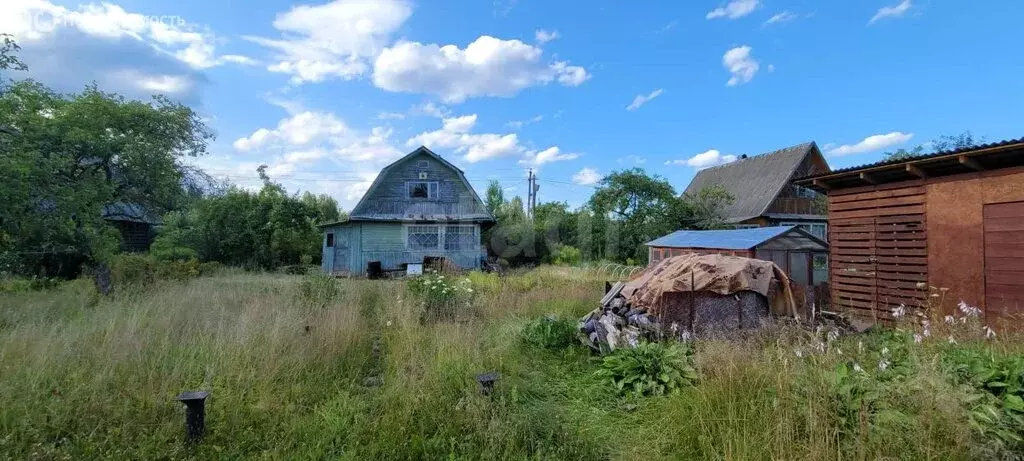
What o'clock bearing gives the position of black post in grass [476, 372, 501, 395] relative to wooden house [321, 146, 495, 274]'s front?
The black post in grass is roughly at 12 o'clock from the wooden house.

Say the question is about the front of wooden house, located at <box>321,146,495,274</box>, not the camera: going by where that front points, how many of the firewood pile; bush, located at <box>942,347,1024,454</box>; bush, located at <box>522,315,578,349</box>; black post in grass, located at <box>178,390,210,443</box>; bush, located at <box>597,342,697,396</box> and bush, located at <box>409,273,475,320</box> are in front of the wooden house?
6

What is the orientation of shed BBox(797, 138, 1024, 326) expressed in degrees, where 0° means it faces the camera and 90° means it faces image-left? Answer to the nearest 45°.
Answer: approximately 45°

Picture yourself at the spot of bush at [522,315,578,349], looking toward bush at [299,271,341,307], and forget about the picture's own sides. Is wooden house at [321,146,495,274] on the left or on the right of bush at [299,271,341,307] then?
right

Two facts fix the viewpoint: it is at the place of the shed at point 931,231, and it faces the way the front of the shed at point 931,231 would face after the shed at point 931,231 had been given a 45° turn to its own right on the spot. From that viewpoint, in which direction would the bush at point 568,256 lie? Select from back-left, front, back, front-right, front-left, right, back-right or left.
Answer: front-right

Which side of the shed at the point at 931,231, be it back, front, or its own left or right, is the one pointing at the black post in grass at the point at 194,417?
front

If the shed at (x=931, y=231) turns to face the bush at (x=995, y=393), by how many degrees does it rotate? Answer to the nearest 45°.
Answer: approximately 45° to its left

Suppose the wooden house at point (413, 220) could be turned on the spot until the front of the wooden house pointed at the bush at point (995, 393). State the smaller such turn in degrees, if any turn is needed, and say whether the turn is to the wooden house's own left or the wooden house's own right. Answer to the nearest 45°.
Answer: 0° — it already faces it

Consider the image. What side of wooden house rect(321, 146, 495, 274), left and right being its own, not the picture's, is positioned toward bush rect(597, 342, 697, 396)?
front

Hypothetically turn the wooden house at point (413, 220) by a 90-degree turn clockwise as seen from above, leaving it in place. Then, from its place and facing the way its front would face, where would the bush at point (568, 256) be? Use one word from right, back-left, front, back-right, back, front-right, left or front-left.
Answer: back

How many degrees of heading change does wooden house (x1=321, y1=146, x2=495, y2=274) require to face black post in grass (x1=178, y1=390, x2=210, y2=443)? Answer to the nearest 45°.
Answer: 0° — it already faces it

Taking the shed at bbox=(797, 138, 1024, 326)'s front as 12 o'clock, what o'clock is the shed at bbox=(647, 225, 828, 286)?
the shed at bbox=(647, 225, 828, 286) is roughly at 3 o'clock from the shed at bbox=(797, 138, 1024, 326).

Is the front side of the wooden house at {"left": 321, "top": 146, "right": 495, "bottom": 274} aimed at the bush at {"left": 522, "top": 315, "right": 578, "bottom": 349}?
yes
